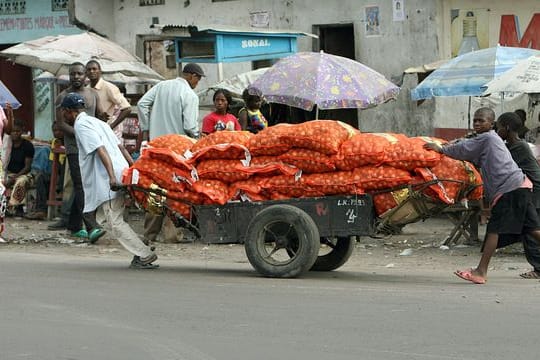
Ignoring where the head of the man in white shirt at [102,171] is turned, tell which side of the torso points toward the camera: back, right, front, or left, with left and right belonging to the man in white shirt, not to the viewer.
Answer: left

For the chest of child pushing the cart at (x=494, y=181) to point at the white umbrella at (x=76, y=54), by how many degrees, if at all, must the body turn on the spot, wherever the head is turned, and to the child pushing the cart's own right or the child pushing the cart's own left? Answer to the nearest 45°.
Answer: approximately 45° to the child pushing the cart's own right

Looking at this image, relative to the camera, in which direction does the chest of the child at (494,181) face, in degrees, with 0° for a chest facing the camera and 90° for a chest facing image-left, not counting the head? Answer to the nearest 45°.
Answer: approximately 90°

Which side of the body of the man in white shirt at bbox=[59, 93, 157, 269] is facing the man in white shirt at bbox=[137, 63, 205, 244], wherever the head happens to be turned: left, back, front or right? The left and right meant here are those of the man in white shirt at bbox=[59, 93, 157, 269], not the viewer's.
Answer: right

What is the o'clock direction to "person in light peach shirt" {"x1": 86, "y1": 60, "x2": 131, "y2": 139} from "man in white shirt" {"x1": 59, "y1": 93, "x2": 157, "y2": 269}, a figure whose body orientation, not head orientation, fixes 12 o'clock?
"person in light peach shirt" {"x1": 86, "y1": 60, "x2": 131, "y2": 139} is roughly at 3 o'clock from "man in white shirt" {"x1": 59, "y1": 93, "x2": 157, "y2": 269}.

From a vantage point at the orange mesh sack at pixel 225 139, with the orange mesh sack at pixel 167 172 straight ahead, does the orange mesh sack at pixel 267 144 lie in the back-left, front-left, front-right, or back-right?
back-left

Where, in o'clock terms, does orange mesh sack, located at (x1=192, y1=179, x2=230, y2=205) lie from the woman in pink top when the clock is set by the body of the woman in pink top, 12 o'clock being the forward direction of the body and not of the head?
The orange mesh sack is roughly at 12 o'clock from the woman in pink top.

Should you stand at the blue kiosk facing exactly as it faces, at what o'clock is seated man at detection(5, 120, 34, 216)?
The seated man is roughly at 2 o'clock from the blue kiosk.

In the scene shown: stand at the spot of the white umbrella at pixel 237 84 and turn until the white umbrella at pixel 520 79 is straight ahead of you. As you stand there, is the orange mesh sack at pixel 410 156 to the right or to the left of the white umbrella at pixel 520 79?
right

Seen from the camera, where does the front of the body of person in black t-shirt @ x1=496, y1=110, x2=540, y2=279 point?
to the viewer's left

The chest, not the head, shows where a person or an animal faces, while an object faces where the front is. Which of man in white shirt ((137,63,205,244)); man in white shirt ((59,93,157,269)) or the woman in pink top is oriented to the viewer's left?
man in white shirt ((59,93,157,269))
